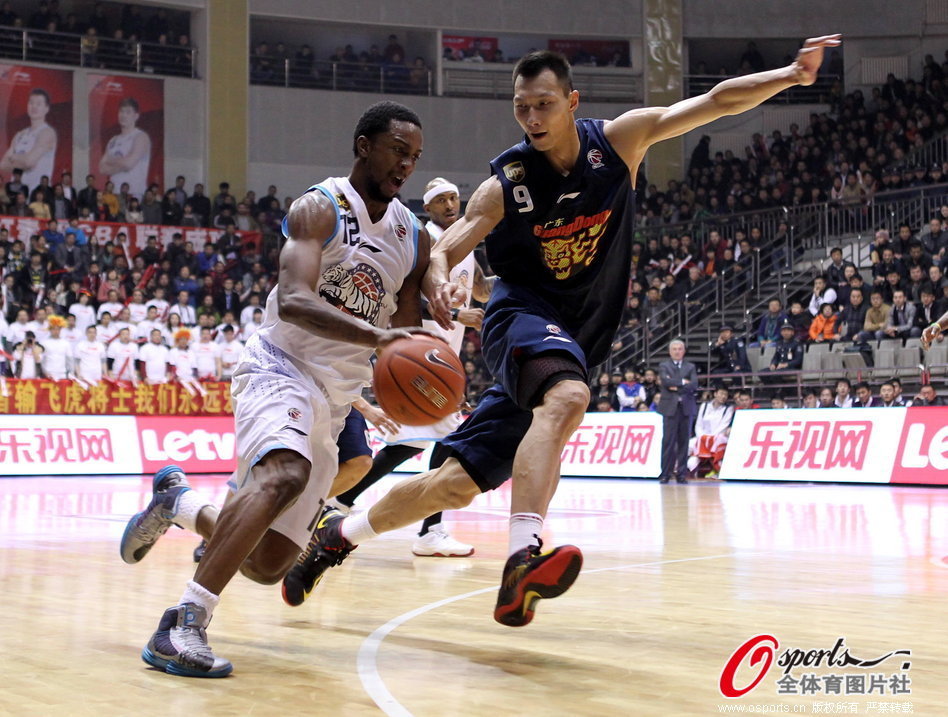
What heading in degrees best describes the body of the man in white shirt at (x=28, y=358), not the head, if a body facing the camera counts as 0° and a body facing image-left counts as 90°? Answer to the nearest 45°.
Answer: approximately 0°

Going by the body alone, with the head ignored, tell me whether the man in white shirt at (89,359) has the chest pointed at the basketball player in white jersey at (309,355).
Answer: yes

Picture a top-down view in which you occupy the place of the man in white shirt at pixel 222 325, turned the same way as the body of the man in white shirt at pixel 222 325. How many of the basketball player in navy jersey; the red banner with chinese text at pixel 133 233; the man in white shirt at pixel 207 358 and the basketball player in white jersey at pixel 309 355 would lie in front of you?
3

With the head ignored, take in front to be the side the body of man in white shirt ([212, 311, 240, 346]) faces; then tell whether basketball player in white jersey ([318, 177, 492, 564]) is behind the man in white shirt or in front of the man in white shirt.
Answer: in front

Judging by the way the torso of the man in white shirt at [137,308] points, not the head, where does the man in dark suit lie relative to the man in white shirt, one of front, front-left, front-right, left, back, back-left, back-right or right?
front-left

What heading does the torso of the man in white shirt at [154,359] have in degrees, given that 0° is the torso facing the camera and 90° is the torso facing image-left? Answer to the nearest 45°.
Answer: approximately 0°

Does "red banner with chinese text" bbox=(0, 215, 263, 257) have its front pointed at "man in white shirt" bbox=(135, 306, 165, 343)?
yes

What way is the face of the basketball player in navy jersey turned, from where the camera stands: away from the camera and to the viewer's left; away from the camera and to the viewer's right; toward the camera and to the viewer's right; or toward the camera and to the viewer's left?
toward the camera and to the viewer's left

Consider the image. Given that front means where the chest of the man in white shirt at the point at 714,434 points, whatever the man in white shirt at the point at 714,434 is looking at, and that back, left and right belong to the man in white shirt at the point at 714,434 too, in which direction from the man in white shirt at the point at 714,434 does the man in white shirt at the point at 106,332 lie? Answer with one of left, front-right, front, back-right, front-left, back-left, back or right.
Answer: front-right

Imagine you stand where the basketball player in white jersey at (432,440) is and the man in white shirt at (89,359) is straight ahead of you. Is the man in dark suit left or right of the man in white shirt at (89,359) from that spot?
right
